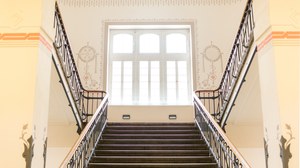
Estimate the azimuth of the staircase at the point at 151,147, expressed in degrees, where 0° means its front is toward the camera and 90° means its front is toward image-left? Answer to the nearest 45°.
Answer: approximately 0°
